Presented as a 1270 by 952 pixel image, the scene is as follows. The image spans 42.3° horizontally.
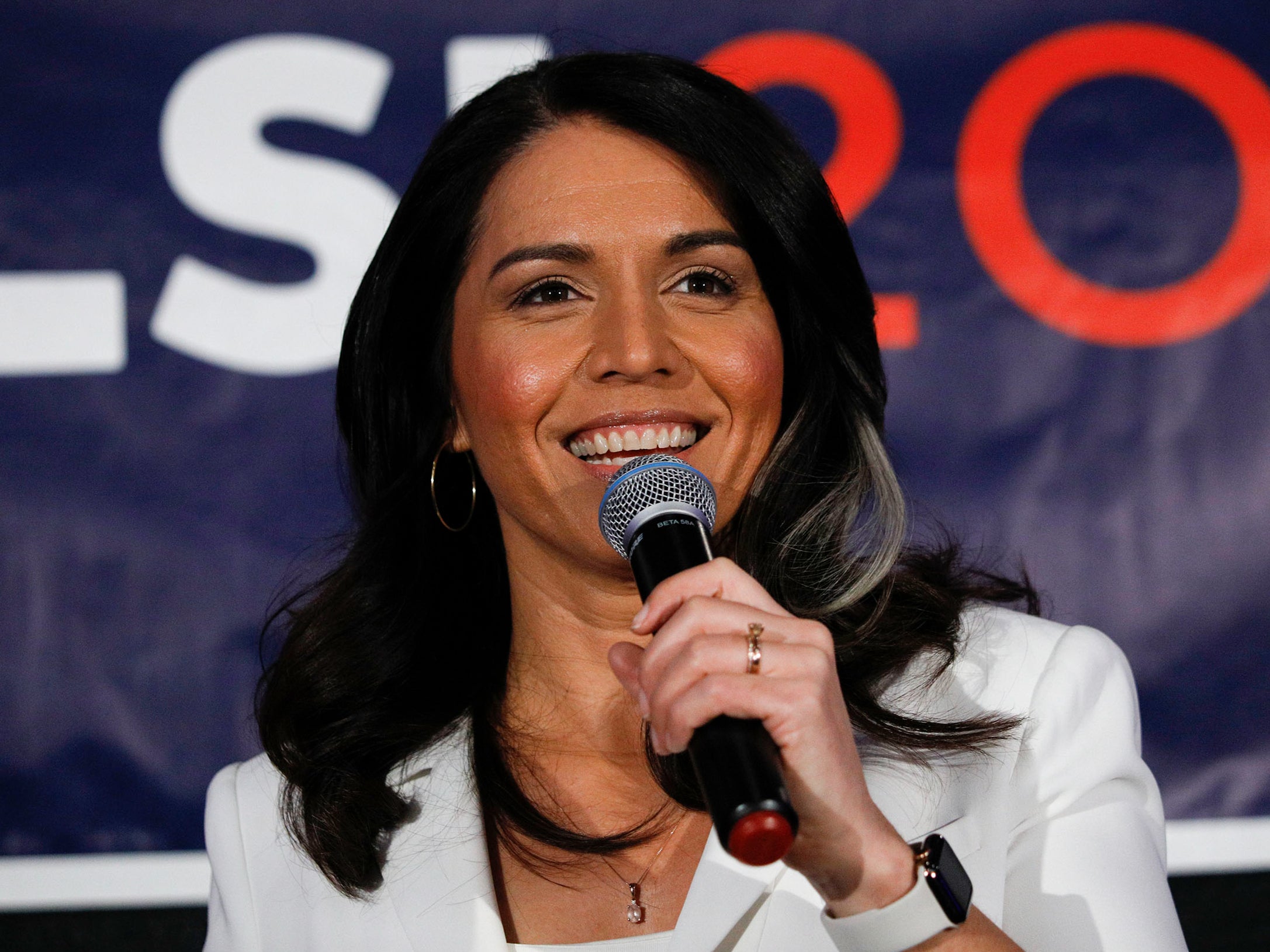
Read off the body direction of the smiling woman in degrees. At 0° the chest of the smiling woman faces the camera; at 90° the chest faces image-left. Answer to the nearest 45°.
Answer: approximately 0°
